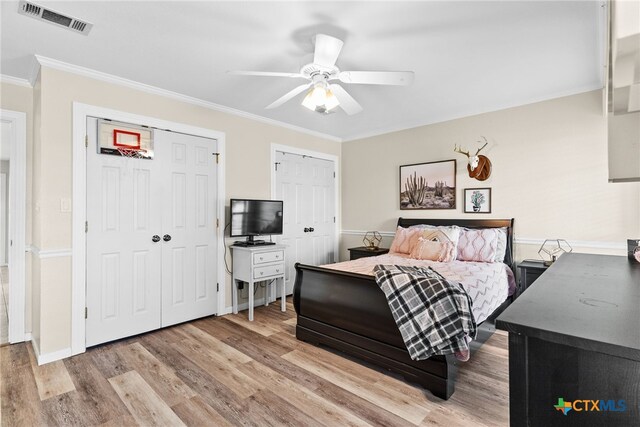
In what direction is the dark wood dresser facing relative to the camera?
to the viewer's left

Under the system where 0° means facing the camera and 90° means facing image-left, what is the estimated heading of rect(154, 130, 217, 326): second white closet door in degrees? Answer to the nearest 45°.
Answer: approximately 315°

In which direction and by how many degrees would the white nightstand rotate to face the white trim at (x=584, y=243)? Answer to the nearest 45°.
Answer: approximately 45° to its left

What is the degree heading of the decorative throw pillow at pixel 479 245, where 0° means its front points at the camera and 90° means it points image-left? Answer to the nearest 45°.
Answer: approximately 0°

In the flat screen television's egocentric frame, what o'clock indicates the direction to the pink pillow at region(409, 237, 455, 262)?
The pink pillow is roughly at 11 o'clock from the flat screen television.

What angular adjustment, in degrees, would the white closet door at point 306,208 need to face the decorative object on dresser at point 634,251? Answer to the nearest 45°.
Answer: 0° — it already faces it

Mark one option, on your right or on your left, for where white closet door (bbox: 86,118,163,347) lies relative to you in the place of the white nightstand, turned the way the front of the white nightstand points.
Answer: on your right

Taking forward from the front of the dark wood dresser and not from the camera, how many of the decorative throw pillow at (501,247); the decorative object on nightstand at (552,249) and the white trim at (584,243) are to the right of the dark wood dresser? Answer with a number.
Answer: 3

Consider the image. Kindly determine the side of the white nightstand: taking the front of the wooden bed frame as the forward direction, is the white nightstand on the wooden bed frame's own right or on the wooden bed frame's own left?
on the wooden bed frame's own right
